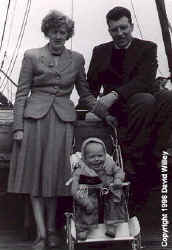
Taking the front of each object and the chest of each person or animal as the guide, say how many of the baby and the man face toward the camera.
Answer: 2

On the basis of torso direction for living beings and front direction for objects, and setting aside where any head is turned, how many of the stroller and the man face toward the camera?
2

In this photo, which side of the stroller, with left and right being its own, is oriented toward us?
front

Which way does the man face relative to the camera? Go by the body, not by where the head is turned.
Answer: toward the camera

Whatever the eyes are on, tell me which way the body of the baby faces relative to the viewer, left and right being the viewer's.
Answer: facing the viewer
